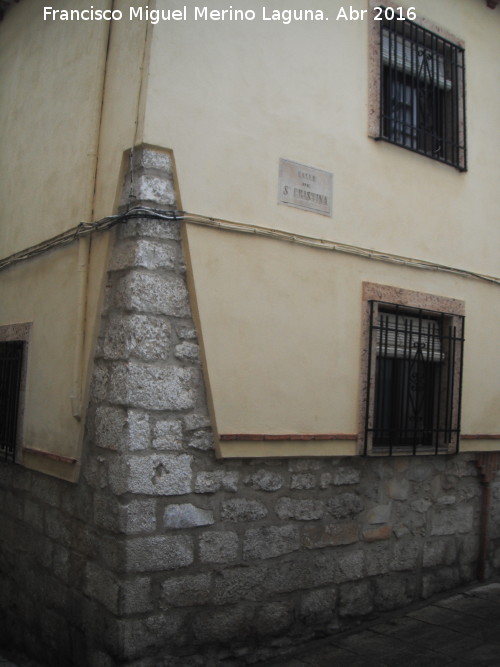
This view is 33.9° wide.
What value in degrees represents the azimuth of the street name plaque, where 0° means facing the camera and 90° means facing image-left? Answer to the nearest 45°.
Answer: approximately 315°
